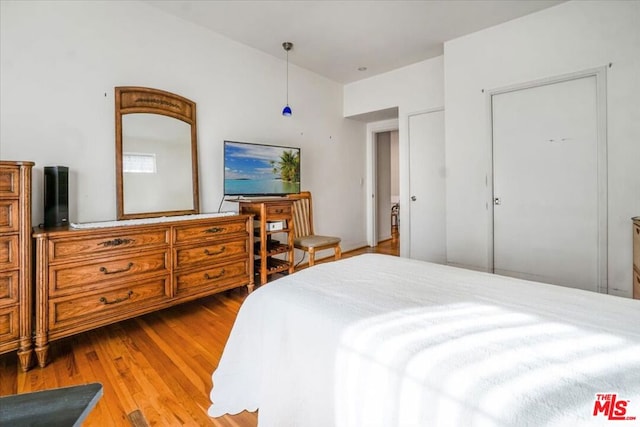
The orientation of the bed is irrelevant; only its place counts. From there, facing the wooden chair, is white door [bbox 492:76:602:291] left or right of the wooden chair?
right

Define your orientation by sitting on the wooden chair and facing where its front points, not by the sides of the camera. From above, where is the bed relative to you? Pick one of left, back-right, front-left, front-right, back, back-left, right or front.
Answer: front-right

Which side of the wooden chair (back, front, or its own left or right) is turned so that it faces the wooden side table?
right

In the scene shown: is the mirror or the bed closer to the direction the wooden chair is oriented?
the bed

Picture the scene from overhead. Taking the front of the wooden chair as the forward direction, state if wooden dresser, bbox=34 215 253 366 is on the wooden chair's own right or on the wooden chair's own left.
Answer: on the wooden chair's own right

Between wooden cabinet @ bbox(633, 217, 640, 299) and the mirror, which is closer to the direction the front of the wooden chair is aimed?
the wooden cabinet

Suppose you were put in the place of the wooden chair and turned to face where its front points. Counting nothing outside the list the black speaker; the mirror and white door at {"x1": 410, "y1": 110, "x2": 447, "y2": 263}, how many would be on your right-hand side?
2

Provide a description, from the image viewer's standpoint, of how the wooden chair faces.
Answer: facing the viewer and to the right of the viewer

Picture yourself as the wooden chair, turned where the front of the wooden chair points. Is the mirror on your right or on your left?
on your right

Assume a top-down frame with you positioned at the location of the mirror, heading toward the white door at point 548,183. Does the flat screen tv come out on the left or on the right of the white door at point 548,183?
left

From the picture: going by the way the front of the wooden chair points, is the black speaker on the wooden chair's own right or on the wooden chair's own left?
on the wooden chair's own right
